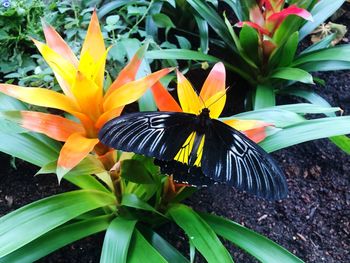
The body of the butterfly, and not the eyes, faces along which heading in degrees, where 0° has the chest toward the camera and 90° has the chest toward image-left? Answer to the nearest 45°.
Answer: approximately 180°

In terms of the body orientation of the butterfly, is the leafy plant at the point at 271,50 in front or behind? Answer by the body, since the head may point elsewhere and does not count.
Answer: in front
